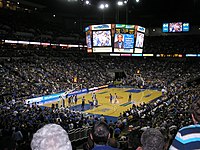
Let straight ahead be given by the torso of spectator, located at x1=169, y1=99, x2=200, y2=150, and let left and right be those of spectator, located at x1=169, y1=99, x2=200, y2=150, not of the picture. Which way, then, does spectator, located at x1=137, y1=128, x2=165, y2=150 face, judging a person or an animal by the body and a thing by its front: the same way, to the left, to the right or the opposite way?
the same way

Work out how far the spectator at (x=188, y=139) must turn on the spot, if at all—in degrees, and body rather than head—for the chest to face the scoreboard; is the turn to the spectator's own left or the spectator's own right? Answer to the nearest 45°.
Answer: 0° — they already face it

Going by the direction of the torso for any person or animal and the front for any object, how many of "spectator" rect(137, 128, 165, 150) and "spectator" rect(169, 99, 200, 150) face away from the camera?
2

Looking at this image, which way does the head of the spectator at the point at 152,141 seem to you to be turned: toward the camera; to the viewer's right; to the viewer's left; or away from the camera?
away from the camera

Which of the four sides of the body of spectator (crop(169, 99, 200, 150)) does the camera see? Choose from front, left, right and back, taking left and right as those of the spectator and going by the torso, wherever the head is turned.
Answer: back

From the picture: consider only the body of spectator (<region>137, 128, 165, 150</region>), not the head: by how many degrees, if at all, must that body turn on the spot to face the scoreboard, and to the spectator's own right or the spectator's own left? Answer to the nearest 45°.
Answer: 0° — they already face it

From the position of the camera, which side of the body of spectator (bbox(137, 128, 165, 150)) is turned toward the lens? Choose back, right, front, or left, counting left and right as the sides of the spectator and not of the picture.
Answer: back
